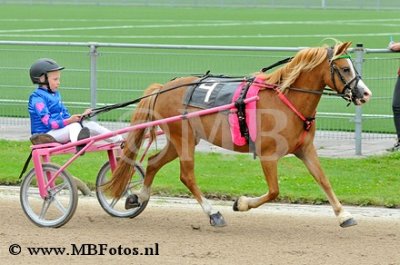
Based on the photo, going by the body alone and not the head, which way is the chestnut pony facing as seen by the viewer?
to the viewer's right

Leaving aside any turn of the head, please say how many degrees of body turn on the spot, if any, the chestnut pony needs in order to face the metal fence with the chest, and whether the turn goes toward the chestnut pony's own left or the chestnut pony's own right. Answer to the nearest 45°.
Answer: approximately 90° to the chestnut pony's own left
